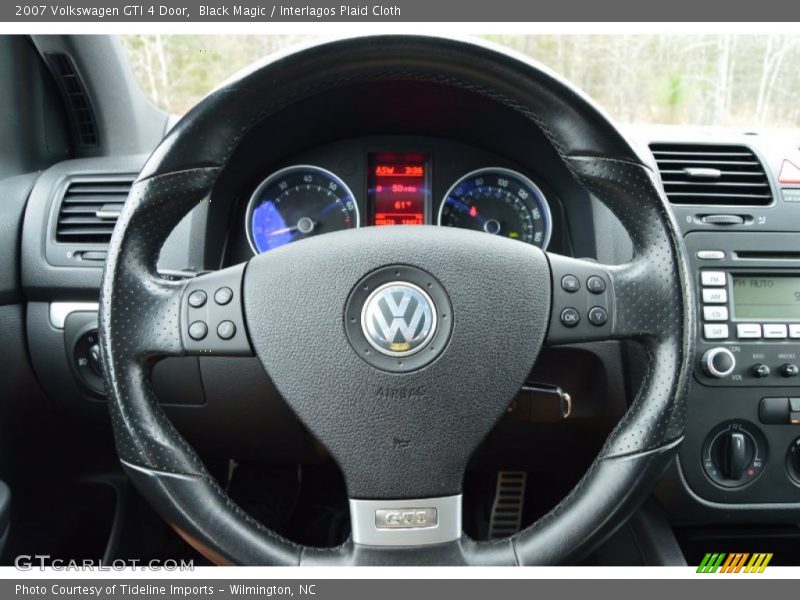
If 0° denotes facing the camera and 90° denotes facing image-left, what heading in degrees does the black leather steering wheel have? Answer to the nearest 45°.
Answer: approximately 0°
